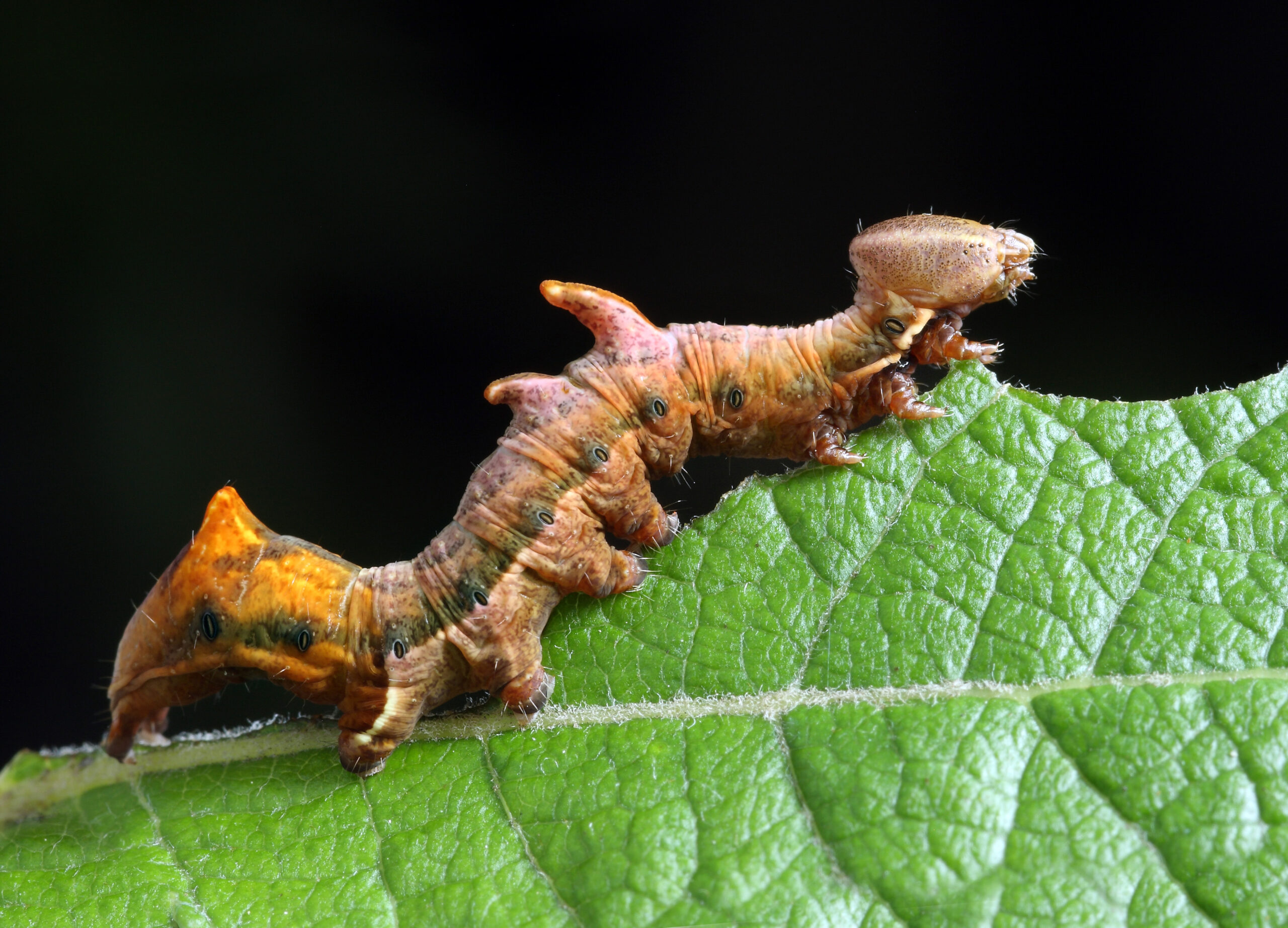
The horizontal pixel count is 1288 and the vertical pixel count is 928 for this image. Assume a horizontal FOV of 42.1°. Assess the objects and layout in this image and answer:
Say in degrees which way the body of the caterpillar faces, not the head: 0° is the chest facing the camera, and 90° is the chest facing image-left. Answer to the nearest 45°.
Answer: approximately 270°
